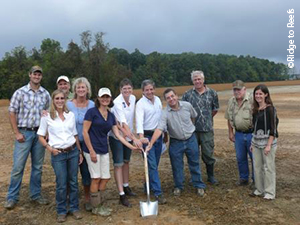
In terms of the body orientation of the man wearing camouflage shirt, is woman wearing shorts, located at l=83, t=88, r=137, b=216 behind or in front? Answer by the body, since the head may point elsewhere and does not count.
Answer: in front

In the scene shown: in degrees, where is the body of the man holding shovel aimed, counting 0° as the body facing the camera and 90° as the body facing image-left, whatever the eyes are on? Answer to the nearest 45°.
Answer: approximately 0°

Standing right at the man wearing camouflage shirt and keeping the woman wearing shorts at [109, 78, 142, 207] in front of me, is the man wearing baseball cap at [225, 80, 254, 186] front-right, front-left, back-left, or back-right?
back-left

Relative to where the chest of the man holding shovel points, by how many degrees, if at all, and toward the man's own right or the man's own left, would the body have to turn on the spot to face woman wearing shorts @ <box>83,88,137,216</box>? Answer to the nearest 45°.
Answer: approximately 45° to the man's own right

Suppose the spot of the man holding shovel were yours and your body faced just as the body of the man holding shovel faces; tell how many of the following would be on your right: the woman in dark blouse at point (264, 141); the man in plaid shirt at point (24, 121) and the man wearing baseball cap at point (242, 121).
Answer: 1

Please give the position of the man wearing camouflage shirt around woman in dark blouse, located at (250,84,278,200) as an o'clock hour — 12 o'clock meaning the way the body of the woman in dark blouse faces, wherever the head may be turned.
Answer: The man wearing camouflage shirt is roughly at 2 o'clock from the woman in dark blouse.

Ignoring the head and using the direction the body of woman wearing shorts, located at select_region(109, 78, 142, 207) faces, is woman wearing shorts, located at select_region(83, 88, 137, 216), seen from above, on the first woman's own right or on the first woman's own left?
on the first woman's own right

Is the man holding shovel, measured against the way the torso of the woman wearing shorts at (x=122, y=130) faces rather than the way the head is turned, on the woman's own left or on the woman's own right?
on the woman's own left

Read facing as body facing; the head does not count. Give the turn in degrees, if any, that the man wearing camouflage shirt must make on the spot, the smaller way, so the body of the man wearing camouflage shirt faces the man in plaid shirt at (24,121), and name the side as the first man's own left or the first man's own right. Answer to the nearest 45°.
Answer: approximately 45° to the first man's own right

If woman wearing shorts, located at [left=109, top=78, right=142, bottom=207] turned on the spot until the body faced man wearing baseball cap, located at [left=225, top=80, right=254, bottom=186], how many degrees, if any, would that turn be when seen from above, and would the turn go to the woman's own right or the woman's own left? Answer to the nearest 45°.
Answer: approximately 45° to the woman's own left

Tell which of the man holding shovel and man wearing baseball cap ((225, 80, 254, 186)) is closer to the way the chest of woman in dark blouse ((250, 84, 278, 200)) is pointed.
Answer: the man holding shovel

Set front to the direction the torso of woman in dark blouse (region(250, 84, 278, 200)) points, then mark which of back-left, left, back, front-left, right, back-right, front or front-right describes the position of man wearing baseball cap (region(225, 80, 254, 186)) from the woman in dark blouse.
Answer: right

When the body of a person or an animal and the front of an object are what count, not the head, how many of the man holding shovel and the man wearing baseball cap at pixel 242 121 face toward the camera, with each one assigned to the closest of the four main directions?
2
